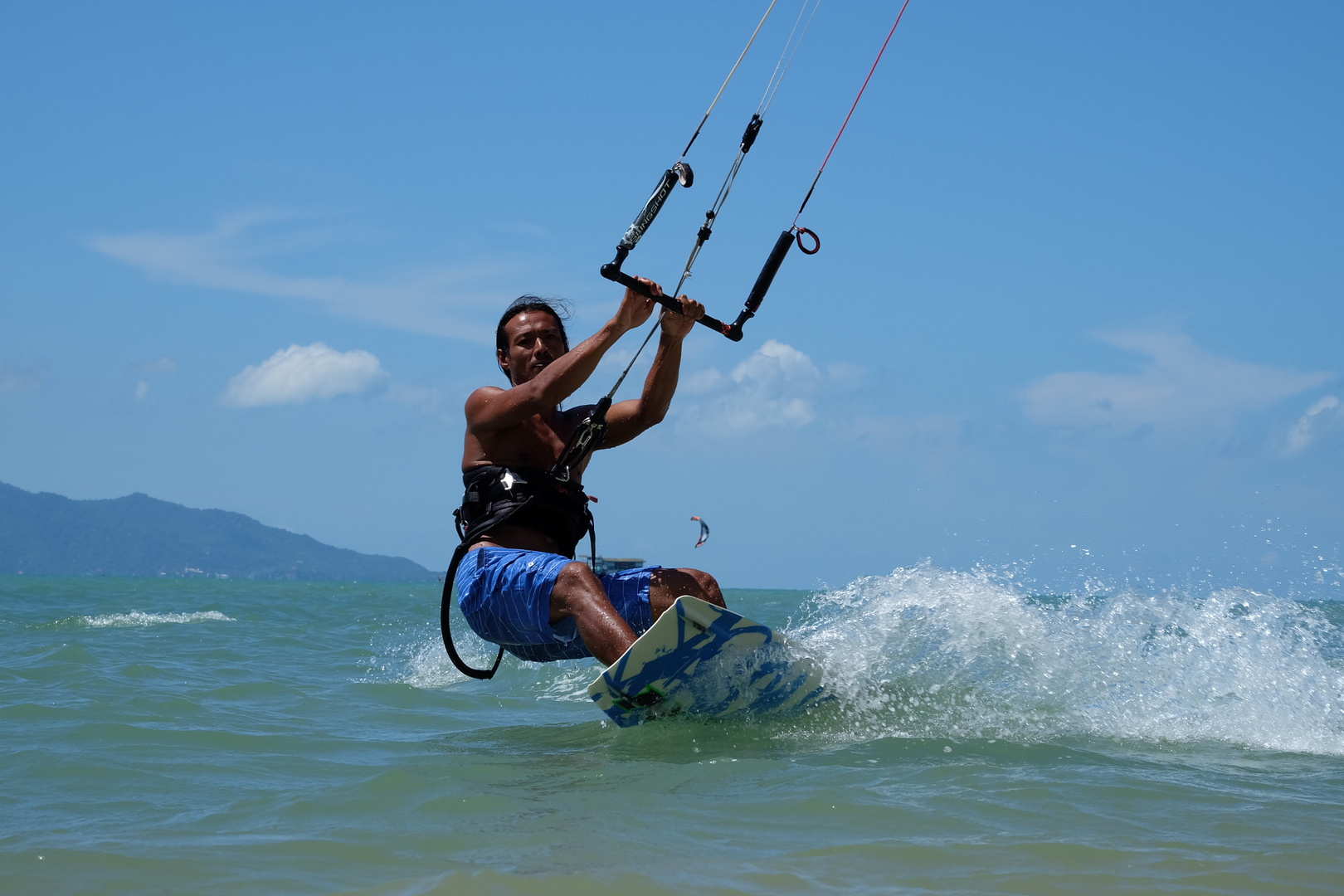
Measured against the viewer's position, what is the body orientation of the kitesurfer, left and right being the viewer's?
facing the viewer and to the right of the viewer
